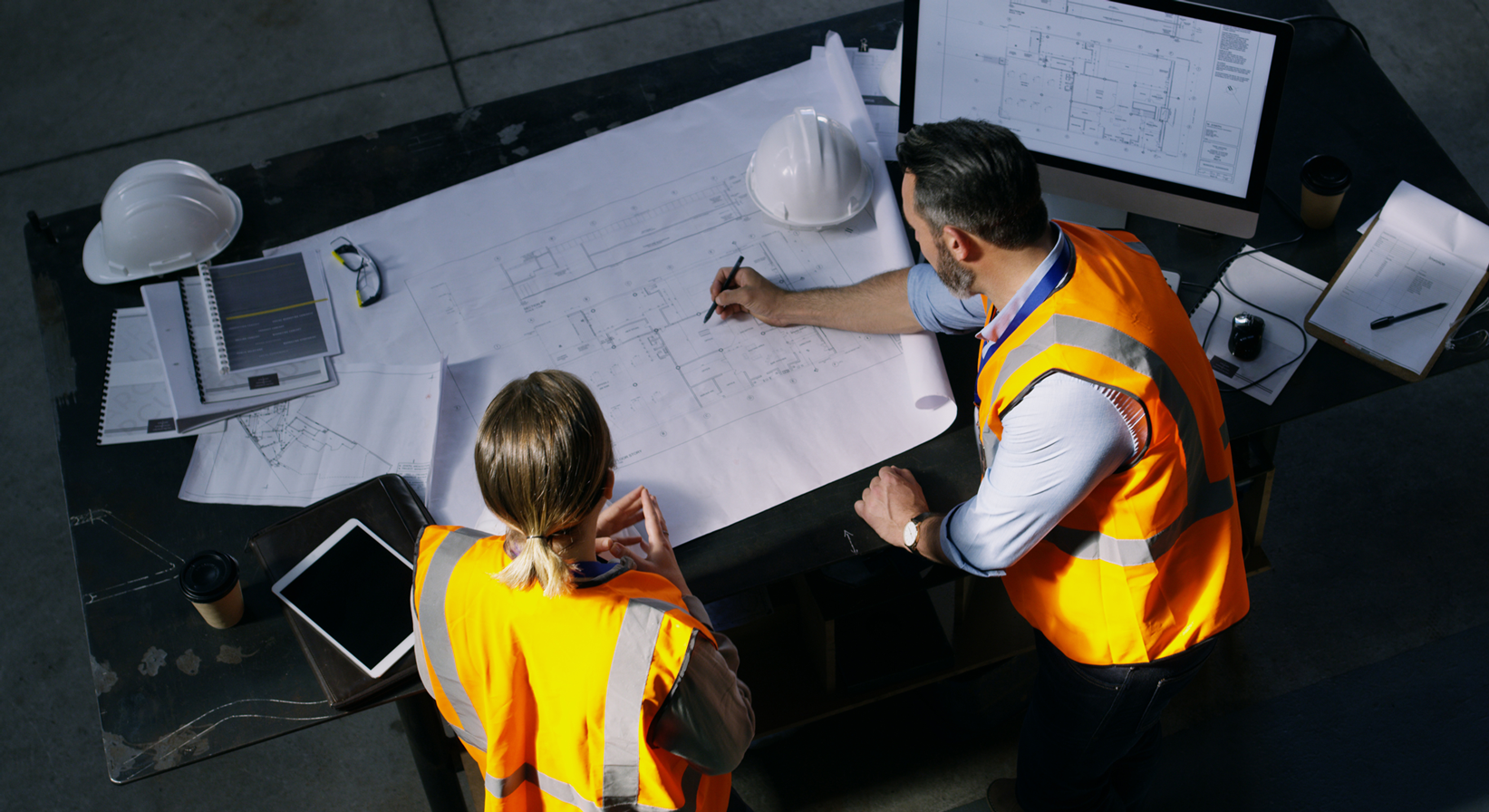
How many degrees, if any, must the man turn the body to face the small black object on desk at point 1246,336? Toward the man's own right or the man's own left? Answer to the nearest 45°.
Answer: approximately 135° to the man's own right

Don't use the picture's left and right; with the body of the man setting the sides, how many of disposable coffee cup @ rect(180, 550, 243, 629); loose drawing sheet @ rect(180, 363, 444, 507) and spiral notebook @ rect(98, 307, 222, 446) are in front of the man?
3

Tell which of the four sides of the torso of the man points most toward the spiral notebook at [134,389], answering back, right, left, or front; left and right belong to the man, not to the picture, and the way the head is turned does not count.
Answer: front

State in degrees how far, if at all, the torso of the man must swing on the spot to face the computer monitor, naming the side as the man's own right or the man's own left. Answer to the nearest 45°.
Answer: approximately 90° to the man's own right

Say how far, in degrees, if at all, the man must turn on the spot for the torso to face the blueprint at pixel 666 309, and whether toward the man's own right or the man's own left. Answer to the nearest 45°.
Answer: approximately 45° to the man's own right

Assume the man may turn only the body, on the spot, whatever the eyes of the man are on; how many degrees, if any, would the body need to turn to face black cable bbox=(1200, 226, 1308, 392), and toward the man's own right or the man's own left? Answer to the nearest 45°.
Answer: approximately 135° to the man's own right

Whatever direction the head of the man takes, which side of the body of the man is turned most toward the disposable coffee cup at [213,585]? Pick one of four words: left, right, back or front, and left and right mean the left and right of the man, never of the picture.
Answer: front

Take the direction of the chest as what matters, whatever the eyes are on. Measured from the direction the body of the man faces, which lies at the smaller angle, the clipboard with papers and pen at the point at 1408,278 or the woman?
the woman

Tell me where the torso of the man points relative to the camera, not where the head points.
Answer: to the viewer's left

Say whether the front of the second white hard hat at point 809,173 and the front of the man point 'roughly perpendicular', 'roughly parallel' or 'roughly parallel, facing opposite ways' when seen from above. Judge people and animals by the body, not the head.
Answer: roughly perpendicular

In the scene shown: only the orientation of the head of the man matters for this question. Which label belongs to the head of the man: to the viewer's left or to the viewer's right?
to the viewer's left
